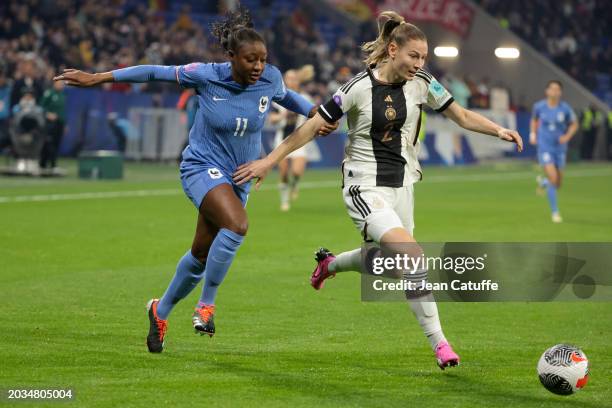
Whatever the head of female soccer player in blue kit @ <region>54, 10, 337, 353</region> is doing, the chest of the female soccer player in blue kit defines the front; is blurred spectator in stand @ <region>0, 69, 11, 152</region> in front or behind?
behind

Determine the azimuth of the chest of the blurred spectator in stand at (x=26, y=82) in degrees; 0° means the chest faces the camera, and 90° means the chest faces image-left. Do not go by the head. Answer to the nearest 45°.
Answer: approximately 0°

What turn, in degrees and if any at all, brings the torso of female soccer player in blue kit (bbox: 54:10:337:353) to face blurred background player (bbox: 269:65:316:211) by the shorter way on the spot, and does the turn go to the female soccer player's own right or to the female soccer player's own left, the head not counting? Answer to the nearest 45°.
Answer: approximately 135° to the female soccer player's own left

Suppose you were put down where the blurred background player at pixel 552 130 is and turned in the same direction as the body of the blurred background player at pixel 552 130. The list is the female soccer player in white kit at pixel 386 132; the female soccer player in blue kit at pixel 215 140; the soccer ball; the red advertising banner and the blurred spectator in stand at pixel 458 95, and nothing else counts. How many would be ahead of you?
3

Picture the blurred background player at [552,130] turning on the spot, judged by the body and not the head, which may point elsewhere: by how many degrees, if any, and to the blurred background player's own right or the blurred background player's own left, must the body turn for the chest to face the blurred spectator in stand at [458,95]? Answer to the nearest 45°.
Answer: approximately 180°

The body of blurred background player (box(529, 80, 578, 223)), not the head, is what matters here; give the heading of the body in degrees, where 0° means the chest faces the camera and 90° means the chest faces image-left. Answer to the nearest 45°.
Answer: approximately 0°

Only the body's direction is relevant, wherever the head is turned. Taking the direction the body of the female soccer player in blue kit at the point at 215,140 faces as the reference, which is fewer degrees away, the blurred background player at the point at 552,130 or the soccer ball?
the soccer ball

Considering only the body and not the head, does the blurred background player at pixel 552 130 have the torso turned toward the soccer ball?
yes

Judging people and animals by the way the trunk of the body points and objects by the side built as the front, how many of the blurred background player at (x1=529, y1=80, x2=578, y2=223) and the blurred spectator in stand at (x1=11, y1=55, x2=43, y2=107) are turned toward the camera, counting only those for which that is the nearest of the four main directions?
2
